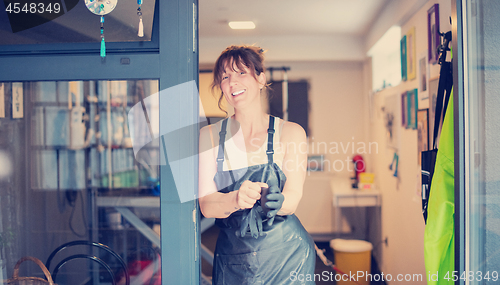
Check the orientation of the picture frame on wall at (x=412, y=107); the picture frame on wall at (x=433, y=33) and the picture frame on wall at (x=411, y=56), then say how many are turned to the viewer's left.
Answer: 3

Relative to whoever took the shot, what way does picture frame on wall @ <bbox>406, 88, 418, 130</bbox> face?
facing to the left of the viewer

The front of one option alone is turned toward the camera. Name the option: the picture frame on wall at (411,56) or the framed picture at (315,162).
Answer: the framed picture

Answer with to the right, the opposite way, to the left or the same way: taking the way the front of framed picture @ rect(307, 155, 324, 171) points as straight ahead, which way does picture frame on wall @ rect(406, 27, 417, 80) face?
to the right

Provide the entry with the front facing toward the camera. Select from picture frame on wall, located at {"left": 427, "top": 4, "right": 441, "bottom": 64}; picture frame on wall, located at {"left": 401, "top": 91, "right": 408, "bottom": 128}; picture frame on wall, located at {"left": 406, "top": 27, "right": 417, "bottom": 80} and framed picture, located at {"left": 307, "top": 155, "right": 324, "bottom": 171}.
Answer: the framed picture

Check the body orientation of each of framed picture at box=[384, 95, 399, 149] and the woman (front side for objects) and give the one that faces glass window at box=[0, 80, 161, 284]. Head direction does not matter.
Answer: the framed picture

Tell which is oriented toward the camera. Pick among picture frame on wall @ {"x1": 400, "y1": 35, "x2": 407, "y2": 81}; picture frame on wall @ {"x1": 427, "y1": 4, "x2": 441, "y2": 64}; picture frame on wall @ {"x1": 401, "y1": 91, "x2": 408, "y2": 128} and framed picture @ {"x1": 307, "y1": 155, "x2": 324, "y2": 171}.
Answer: the framed picture

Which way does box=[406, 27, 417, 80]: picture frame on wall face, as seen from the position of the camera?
facing to the left of the viewer

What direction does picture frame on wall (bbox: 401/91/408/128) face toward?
to the viewer's left
